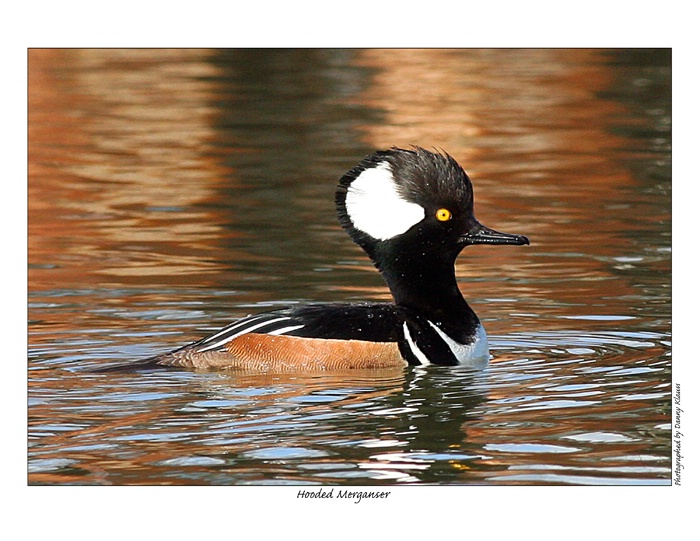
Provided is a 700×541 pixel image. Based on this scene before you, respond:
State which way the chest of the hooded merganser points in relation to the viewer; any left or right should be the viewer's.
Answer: facing to the right of the viewer
